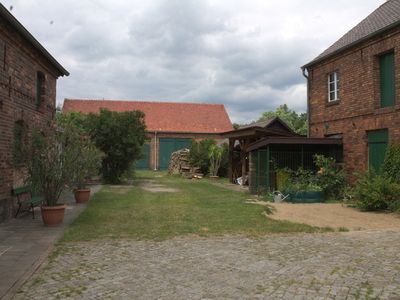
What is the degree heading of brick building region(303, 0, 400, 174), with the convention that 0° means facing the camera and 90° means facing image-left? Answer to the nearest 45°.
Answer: approximately 45°

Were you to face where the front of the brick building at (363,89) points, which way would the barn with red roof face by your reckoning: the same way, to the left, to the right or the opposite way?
to the left

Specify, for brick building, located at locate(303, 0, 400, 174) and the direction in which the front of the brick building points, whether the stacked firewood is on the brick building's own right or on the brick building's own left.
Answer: on the brick building's own right

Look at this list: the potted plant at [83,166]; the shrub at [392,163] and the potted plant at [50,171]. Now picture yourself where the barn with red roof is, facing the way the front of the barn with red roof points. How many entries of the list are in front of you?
3

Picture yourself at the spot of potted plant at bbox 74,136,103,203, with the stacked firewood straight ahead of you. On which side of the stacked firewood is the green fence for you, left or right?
right

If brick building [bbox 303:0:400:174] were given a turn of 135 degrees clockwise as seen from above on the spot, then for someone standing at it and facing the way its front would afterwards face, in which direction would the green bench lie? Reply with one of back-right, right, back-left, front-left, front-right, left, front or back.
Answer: back-left

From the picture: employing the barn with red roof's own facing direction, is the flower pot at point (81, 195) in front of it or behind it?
in front

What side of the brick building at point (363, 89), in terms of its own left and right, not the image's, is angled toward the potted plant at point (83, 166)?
front

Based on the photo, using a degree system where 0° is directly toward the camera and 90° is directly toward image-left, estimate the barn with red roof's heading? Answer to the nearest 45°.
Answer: approximately 0°

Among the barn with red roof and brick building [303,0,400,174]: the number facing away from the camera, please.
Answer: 0

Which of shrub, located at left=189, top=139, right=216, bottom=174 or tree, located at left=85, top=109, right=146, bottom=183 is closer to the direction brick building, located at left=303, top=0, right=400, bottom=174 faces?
the tree

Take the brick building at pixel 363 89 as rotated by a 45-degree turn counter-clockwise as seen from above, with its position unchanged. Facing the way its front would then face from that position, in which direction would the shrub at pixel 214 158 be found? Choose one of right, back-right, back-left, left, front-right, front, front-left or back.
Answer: back-right

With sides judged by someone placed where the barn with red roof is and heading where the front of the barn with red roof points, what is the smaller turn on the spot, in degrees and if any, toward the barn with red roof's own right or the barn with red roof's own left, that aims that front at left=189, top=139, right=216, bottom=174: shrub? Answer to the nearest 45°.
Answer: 0° — it already faces it

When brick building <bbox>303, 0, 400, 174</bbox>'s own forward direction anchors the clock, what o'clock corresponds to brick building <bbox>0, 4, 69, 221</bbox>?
brick building <bbox>0, 4, 69, 221</bbox> is roughly at 12 o'clock from brick building <bbox>303, 0, 400, 174</bbox>.
